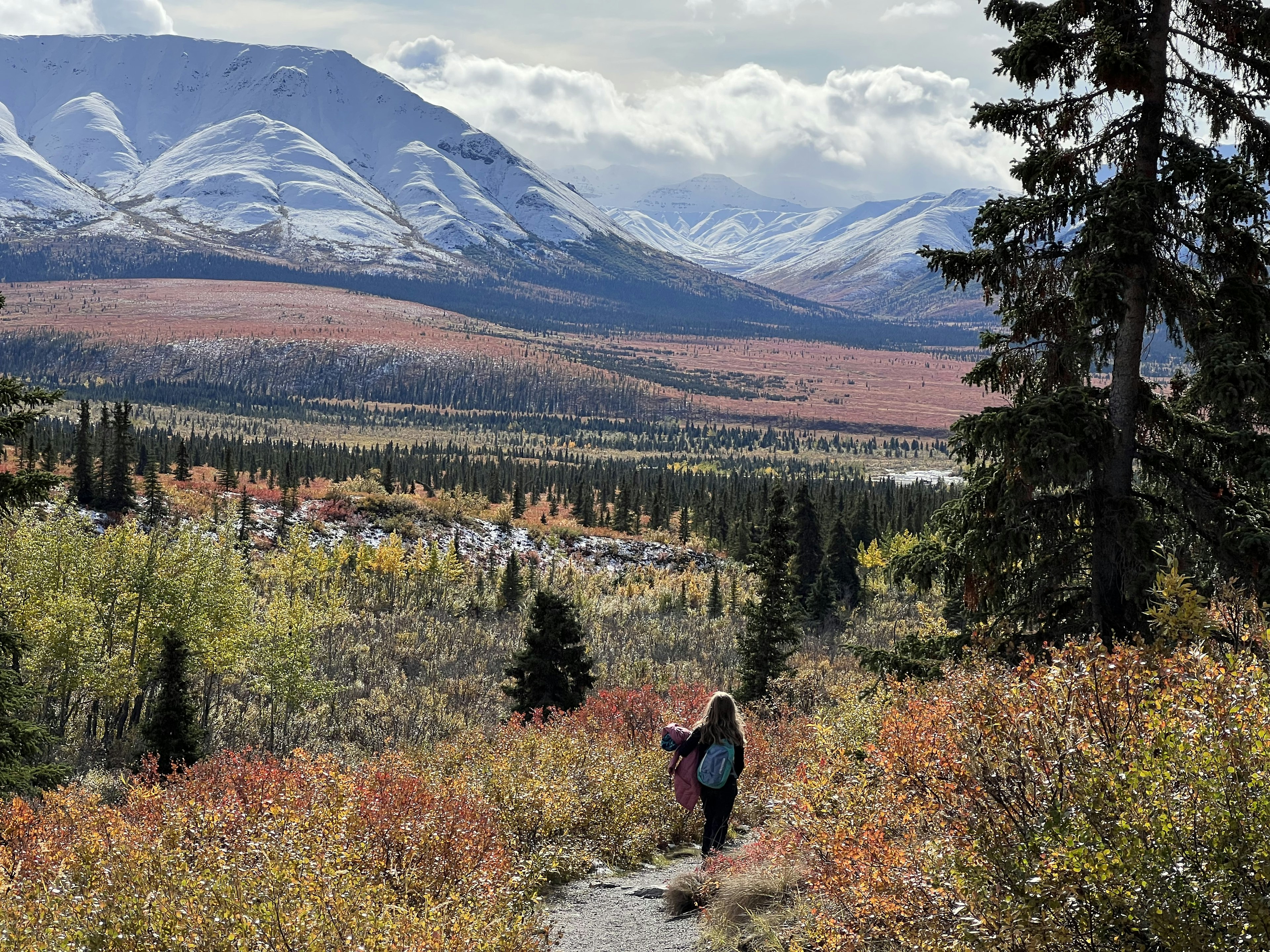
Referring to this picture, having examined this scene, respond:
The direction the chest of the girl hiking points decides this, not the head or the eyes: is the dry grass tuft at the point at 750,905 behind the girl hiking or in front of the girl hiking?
behind

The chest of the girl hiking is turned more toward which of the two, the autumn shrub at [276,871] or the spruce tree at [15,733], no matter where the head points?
the spruce tree

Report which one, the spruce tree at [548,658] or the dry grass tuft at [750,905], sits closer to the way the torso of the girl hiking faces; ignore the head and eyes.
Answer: the spruce tree

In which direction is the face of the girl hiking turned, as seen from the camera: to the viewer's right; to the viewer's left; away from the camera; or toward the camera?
away from the camera

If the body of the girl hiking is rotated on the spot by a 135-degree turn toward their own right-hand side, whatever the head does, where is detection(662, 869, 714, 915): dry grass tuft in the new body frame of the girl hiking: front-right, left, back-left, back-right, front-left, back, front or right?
front-right

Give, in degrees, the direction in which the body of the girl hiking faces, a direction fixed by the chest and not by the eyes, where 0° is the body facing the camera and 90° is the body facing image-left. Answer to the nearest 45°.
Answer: approximately 180°

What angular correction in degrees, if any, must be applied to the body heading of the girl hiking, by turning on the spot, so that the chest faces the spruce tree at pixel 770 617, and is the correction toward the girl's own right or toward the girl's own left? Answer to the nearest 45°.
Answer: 0° — they already face it

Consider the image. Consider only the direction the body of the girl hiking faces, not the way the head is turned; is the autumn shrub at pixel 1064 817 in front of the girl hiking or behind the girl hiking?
behind

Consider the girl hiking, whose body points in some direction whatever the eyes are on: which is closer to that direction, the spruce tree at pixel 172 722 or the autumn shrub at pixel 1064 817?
the spruce tree
